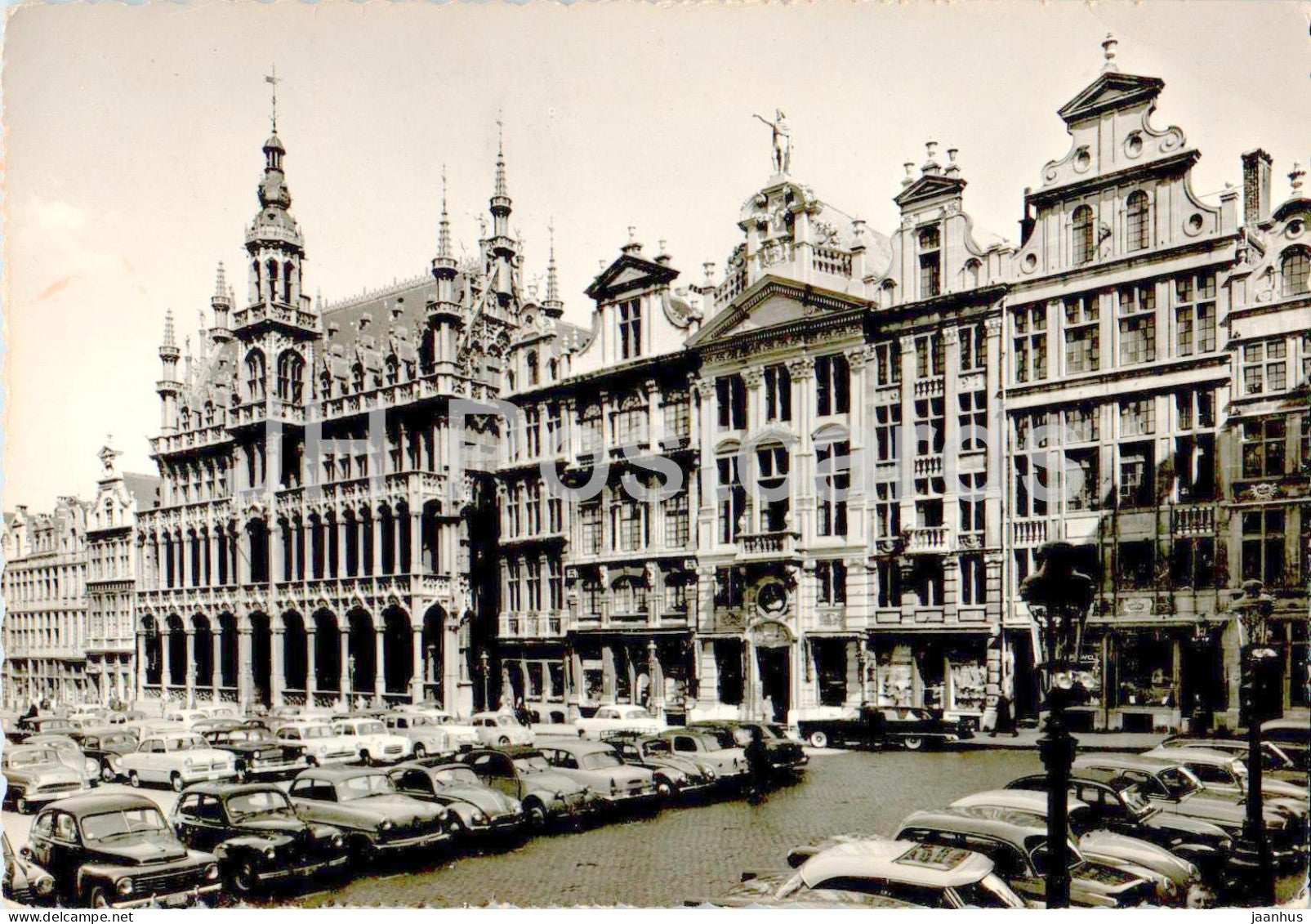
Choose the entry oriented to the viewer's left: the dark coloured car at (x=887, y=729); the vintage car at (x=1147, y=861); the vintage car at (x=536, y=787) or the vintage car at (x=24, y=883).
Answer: the dark coloured car

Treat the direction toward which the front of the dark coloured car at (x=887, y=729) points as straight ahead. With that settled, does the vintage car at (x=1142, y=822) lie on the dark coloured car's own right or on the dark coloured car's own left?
on the dark coloured car's own left

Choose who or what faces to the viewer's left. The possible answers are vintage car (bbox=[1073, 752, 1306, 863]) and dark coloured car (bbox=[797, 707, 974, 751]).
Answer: the dark coloured car

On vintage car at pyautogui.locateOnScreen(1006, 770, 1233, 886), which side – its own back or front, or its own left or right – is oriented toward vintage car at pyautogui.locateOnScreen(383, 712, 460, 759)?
back
